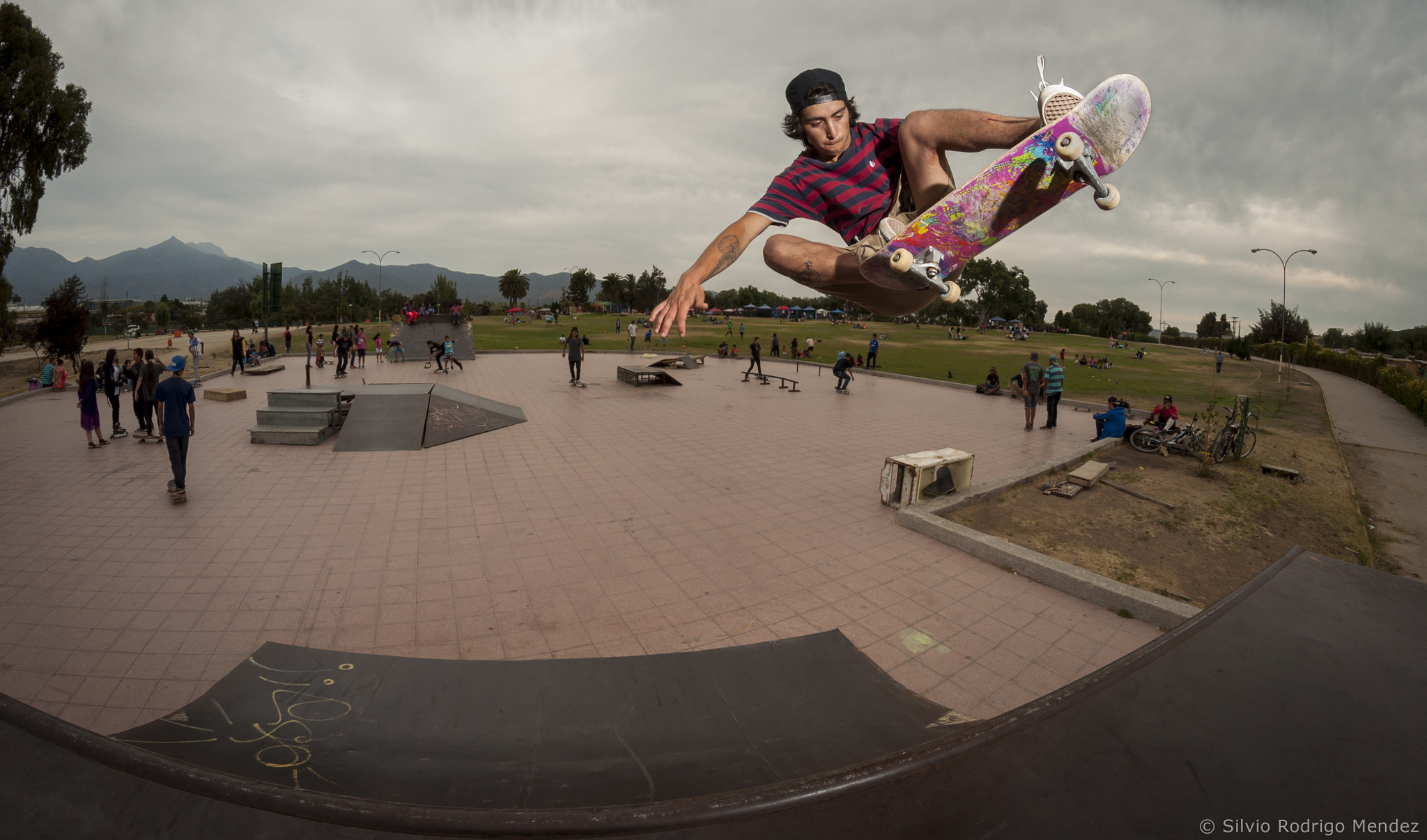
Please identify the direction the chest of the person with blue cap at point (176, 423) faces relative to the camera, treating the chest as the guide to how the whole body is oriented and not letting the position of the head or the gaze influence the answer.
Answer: away from the camera

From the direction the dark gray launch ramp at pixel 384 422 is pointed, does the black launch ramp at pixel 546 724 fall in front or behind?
in front

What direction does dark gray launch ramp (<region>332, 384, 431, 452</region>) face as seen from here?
toward the camera

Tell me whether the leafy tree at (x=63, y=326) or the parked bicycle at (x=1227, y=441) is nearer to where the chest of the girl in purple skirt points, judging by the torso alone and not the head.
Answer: the parked bicycle

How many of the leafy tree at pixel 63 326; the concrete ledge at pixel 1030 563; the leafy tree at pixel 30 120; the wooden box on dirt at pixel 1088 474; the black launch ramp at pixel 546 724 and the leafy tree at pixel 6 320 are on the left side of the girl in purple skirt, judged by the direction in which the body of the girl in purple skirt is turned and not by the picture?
3

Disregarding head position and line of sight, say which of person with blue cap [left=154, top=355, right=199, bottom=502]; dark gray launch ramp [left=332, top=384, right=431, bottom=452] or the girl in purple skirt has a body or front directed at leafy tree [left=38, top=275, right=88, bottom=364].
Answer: the person with blue cap

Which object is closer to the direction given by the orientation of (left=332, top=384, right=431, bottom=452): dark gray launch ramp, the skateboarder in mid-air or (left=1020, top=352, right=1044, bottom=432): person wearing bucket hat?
the skateboarder in mid-air

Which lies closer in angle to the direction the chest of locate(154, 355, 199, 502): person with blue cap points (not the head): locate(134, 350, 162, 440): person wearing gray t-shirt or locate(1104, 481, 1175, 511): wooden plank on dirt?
the person wearing gray t-shirt
